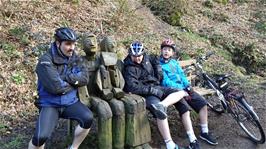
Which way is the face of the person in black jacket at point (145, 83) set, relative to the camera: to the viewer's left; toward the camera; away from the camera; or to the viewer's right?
toward the camera

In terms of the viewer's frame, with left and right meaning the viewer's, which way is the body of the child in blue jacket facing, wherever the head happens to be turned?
facing the viewer and to the right of the viewer

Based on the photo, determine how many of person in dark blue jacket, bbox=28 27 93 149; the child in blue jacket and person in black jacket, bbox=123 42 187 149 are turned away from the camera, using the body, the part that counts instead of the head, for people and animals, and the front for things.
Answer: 0

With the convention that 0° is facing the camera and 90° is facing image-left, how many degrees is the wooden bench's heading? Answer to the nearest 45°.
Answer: approximately 315°

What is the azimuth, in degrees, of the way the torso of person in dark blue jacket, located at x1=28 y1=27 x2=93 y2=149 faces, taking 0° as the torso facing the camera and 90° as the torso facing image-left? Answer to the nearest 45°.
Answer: approximately 315°

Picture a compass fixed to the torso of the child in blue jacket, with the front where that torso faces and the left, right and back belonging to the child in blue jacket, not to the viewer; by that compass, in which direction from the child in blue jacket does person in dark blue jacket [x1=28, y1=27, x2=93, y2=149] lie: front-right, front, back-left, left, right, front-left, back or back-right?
right

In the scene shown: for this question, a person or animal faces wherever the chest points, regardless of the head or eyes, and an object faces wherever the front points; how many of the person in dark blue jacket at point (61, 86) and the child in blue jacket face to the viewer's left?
0

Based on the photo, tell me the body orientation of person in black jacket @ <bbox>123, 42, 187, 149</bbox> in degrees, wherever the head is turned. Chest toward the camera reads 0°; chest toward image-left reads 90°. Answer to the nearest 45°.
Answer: approximately 315°

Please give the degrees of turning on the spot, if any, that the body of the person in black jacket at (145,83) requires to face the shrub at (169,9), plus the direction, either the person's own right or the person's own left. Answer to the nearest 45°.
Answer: approximately 135° to the person's own left

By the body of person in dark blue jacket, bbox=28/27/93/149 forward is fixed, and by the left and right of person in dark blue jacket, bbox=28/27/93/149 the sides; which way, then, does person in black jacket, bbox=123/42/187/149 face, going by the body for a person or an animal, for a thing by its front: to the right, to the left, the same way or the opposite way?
the same way

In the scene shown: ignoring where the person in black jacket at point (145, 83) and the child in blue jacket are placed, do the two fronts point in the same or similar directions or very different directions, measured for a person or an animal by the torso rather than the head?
same or similar directions
